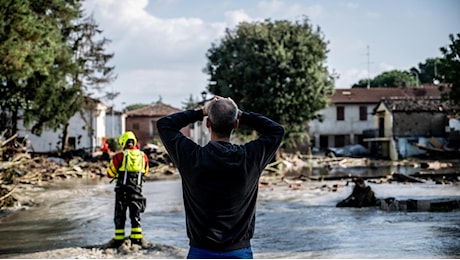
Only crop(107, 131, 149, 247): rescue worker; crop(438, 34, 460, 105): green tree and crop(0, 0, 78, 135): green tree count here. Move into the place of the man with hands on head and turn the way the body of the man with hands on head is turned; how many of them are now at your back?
0

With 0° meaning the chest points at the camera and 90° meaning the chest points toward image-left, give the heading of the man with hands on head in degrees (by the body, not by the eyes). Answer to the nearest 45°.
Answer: approximately 180°

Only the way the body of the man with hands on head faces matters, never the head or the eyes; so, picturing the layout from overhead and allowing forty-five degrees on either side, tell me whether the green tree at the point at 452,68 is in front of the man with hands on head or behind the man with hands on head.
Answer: in front

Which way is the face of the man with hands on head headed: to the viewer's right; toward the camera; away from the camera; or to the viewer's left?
away from the camera

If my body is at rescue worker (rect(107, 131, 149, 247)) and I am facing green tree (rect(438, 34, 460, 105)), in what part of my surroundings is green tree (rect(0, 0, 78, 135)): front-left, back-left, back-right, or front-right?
front-left

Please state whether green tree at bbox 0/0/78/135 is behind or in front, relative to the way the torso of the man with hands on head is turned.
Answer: in front
